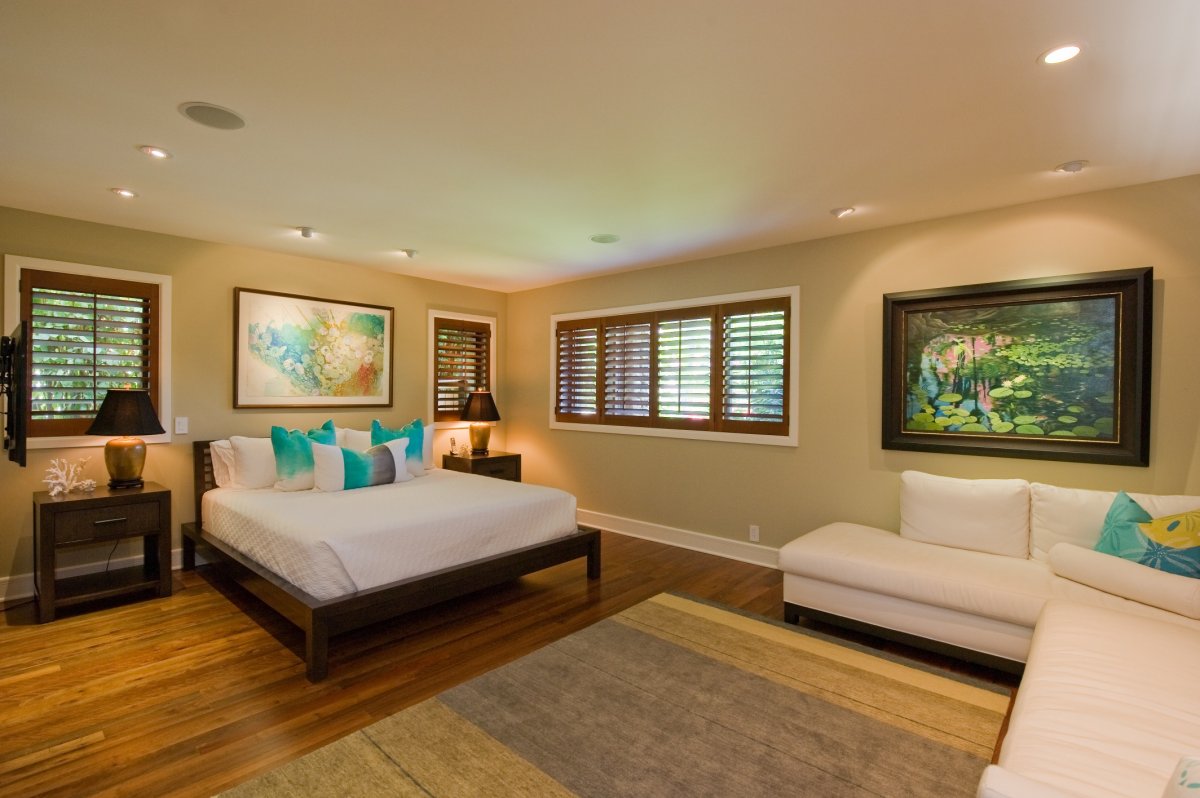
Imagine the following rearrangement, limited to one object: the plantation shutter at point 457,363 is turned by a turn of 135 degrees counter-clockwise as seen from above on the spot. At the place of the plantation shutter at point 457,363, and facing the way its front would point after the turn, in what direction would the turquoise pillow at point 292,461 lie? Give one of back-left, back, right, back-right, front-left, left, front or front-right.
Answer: back-left

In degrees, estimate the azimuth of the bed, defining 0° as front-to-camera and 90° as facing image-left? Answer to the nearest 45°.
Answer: approximately 315°

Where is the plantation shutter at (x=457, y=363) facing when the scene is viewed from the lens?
facing the viewer and to the right of the viewer

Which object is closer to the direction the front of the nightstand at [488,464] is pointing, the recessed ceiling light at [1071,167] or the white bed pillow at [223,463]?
the recessed ceiling light

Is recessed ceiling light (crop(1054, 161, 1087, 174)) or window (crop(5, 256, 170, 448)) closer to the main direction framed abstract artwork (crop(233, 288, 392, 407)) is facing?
the recessed ceiling light

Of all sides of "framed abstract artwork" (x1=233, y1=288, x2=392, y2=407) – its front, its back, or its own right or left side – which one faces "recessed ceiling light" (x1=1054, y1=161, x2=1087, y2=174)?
front

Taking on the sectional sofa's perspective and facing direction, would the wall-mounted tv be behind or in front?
in front

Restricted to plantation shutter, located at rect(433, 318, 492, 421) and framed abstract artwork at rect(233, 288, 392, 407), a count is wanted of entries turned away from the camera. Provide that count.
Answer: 0

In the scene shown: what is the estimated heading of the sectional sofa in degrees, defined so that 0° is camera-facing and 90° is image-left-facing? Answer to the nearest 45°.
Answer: approximately 45°

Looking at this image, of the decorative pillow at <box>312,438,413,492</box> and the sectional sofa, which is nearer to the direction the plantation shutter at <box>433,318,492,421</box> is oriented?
the sectional sofa

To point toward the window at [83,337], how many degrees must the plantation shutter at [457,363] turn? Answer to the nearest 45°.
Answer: approximately 90° to its right
